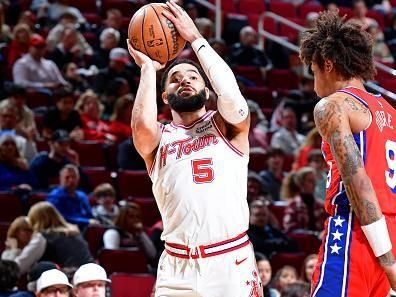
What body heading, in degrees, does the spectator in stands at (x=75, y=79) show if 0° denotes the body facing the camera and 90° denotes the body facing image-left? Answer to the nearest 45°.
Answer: approximately 315°

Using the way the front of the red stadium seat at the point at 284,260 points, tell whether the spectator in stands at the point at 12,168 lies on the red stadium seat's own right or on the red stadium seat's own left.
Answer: on the red stadium seat's own right

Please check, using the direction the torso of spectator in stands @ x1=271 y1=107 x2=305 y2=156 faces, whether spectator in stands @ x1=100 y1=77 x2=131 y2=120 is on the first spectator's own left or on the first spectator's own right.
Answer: on the first spectator's own right

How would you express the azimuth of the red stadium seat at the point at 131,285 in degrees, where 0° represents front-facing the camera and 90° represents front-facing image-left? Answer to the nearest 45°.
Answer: approximately 0°

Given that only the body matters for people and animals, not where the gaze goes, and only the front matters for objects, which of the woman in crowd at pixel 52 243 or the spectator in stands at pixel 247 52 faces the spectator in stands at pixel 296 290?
the spectator in stands at pixel 247 52

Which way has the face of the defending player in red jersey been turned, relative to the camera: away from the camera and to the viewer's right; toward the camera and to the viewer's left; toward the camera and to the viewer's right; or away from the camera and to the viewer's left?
away from the camera and to the viewer's left
